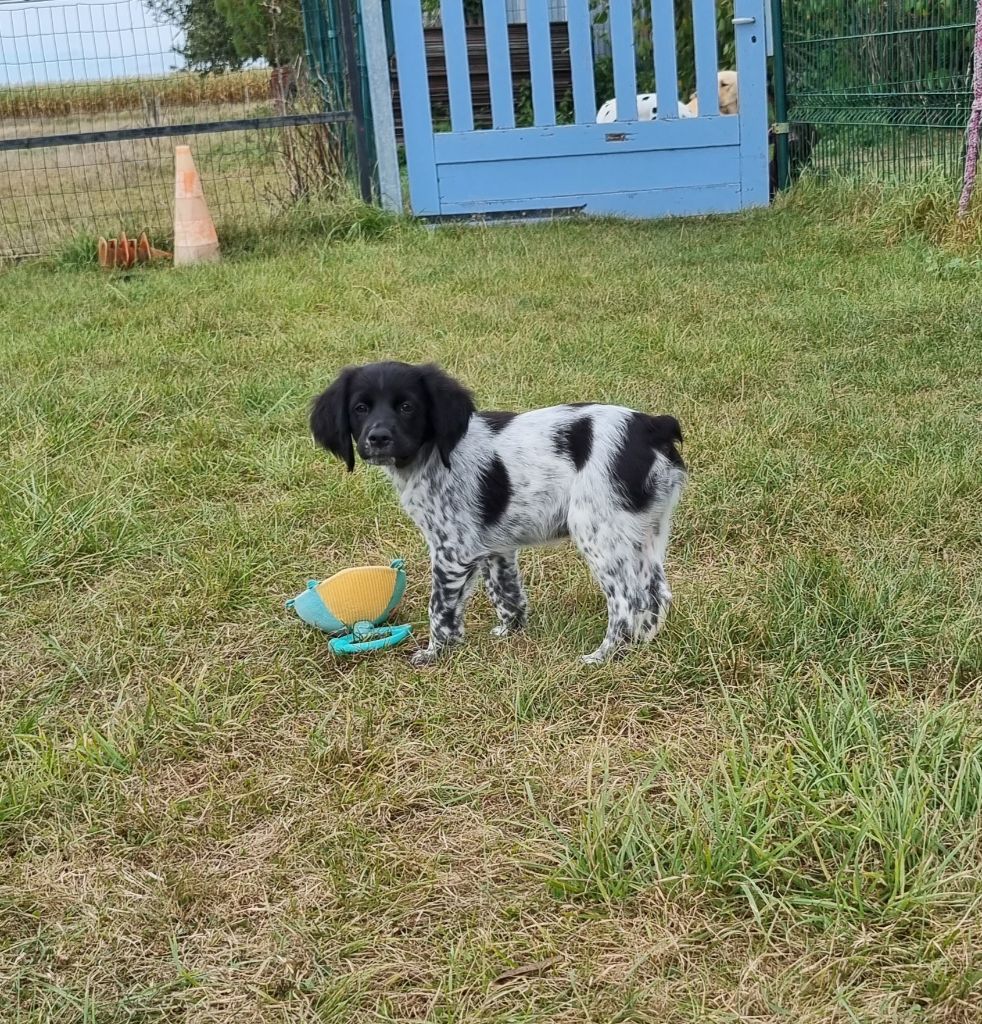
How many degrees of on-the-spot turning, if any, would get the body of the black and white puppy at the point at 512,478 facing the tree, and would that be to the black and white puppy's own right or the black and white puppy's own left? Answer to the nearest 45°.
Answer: approximately 90° to the black and white puppy's own right

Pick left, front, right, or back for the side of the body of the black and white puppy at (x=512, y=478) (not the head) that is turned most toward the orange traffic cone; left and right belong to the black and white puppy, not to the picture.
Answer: right

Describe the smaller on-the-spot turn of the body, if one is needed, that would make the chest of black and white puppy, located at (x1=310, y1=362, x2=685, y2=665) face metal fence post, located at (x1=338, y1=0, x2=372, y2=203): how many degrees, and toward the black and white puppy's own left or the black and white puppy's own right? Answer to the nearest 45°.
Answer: approximately 90° to the black and white puppy's own right

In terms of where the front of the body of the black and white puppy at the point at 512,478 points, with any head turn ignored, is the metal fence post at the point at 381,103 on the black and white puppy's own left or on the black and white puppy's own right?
on the black and white puppy's own right

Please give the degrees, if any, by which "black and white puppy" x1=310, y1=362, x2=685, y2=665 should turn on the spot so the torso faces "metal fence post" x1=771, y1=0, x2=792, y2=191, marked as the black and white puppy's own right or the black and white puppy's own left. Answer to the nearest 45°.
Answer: approximately 90° to the black and white puppy's own right

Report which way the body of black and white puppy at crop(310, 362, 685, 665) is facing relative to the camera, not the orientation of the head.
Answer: to the viewer's left
